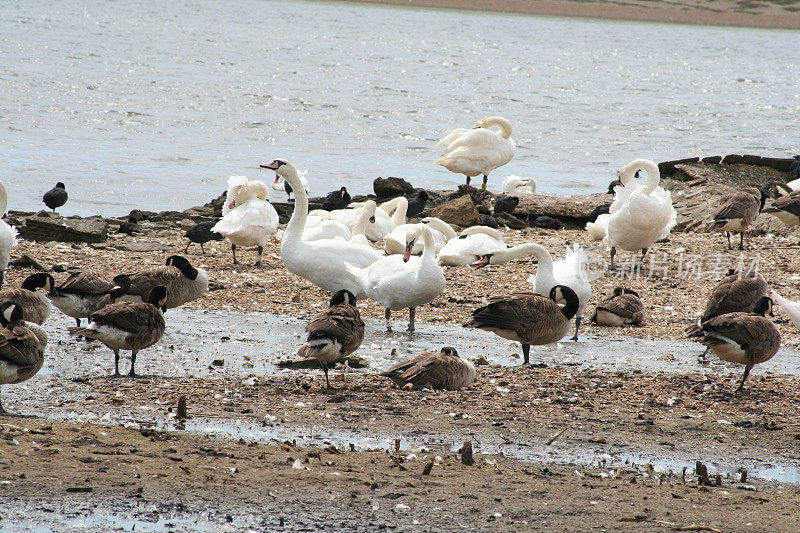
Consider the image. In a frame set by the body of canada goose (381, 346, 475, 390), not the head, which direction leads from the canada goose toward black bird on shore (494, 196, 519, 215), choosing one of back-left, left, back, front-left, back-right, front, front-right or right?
left

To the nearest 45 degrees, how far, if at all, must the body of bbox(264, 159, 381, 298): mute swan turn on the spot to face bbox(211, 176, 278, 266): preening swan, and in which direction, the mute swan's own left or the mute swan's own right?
approximately 45° to the mute swan's own right

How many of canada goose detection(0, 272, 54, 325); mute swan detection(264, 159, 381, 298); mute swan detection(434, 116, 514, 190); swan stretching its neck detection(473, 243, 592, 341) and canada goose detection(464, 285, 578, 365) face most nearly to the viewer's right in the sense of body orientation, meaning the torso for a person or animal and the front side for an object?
3

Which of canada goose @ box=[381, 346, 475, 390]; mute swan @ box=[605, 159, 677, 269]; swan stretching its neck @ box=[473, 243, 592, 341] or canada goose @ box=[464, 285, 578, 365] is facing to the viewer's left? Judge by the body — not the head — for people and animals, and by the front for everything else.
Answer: the swan stretching its neck

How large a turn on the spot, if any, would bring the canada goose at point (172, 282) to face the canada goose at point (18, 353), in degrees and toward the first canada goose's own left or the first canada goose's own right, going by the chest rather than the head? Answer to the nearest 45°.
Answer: approximately 90° to the first canada goose's own right

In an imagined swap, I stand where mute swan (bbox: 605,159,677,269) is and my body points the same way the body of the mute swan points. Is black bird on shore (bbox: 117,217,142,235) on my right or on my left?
on my right

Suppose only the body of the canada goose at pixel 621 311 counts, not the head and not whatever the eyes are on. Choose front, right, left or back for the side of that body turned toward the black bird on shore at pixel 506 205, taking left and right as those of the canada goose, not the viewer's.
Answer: left

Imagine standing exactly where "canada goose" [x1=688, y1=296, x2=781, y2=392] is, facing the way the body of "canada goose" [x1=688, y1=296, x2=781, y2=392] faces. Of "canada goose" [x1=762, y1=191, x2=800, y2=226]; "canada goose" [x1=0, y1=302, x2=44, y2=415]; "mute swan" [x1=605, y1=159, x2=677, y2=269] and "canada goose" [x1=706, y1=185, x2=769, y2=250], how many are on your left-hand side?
3

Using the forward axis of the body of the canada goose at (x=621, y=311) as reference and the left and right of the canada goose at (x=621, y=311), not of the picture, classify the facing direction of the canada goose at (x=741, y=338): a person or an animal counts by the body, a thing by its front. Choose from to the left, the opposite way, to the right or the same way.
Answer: the same way

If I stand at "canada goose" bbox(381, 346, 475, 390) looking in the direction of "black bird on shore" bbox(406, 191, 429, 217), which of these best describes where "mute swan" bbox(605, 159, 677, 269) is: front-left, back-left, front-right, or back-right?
front-right

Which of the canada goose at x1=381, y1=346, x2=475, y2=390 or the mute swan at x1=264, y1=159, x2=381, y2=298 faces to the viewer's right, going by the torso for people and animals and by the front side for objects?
the canada goose

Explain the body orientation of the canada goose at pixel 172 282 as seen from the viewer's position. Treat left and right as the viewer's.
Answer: facing to the right of the viewer

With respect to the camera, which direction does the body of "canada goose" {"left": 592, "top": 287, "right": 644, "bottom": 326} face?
to the viewer's right
